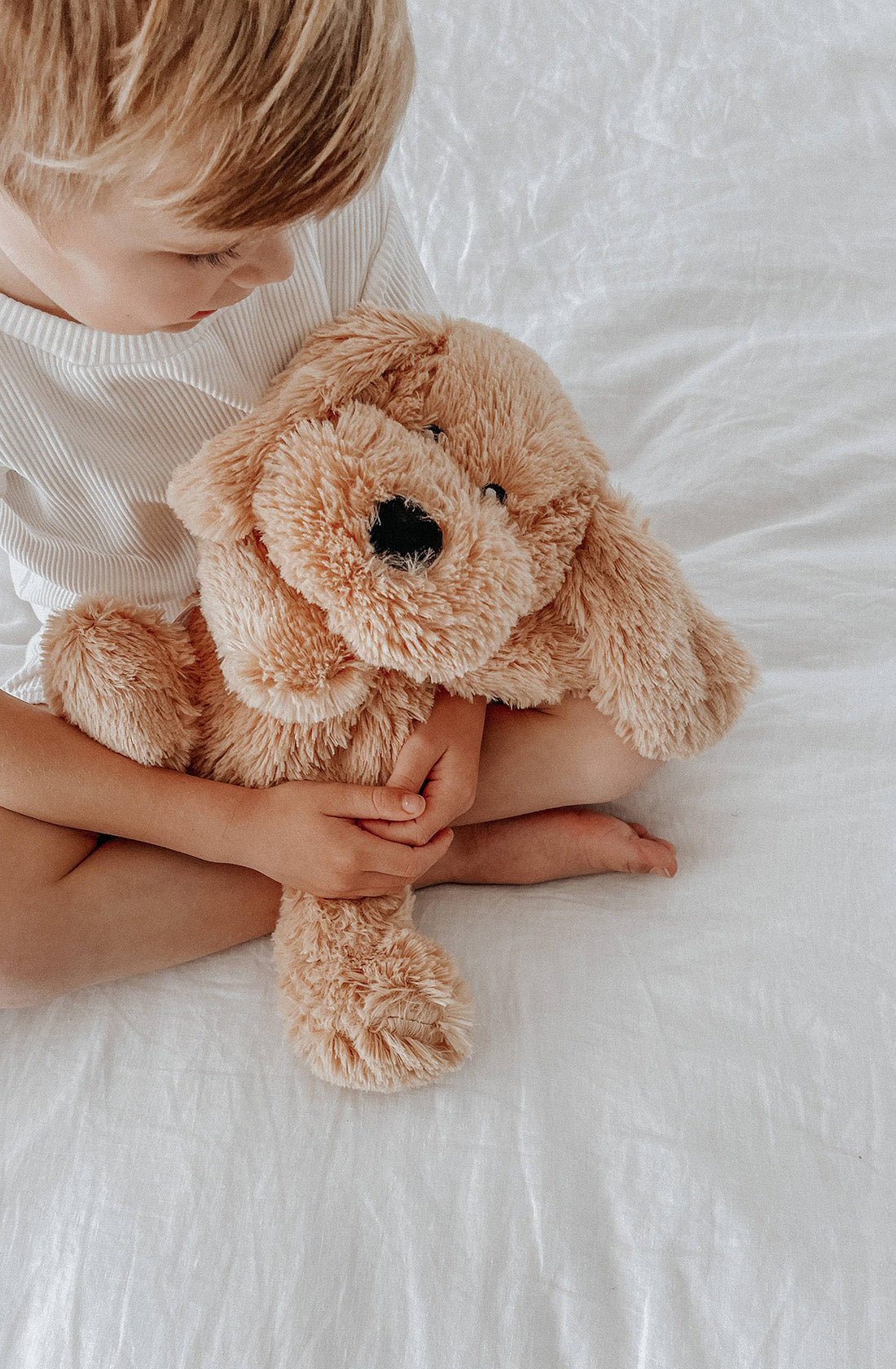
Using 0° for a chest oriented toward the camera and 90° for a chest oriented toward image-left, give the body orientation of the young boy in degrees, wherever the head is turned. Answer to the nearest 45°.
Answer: approximately 315°
